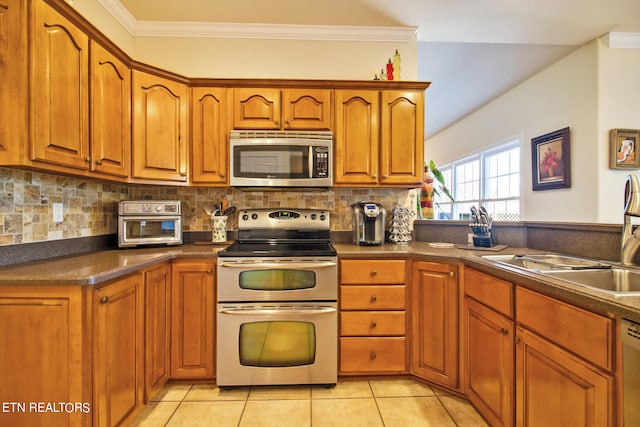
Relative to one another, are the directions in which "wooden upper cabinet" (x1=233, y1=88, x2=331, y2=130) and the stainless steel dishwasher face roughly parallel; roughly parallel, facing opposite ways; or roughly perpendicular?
roughly perpendicular

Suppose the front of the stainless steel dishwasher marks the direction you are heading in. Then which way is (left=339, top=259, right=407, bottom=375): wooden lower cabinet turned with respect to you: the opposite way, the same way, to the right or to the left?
to the left

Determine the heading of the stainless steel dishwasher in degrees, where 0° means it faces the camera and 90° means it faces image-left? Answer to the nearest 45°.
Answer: approximately 45°

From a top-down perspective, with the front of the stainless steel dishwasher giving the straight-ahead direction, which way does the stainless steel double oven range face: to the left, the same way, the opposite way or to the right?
to the left

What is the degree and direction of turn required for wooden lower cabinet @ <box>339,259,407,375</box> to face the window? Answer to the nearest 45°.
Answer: approximately 135° to its left

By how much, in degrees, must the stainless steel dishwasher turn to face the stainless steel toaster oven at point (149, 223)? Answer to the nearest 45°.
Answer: approximately 45° to its right

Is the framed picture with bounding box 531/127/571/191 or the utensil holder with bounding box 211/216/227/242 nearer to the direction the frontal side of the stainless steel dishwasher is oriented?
the utensil holder

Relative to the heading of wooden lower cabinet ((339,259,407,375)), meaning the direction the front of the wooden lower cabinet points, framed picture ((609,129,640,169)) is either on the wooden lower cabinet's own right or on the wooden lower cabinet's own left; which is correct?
on the wooden lower cabinet's own left
